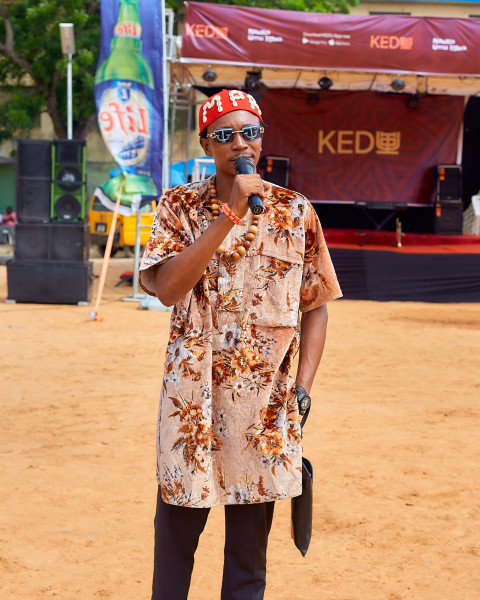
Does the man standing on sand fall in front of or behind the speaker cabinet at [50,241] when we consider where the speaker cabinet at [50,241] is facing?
in front

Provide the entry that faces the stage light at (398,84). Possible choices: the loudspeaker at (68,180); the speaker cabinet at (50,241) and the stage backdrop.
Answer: the stage backdrop

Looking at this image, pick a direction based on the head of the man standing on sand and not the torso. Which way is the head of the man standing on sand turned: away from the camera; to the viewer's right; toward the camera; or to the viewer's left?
toward the camera

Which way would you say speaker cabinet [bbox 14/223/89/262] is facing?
toward the camera

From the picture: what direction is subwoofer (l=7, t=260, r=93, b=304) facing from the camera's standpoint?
toward the camera

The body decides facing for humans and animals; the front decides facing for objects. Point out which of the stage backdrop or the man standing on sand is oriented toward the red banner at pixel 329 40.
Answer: the stage backdrop

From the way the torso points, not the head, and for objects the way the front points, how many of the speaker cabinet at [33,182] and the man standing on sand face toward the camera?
2

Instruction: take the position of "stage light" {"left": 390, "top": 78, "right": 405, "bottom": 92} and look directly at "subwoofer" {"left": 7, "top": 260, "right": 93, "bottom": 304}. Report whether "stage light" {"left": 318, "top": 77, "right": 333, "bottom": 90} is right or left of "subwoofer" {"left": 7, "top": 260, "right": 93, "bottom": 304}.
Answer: right

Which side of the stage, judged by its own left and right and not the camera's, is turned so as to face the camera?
front

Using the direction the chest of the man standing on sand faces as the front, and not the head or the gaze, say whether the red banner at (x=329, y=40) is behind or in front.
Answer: behind

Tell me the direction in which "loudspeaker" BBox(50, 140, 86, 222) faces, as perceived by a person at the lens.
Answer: facing the viewer
